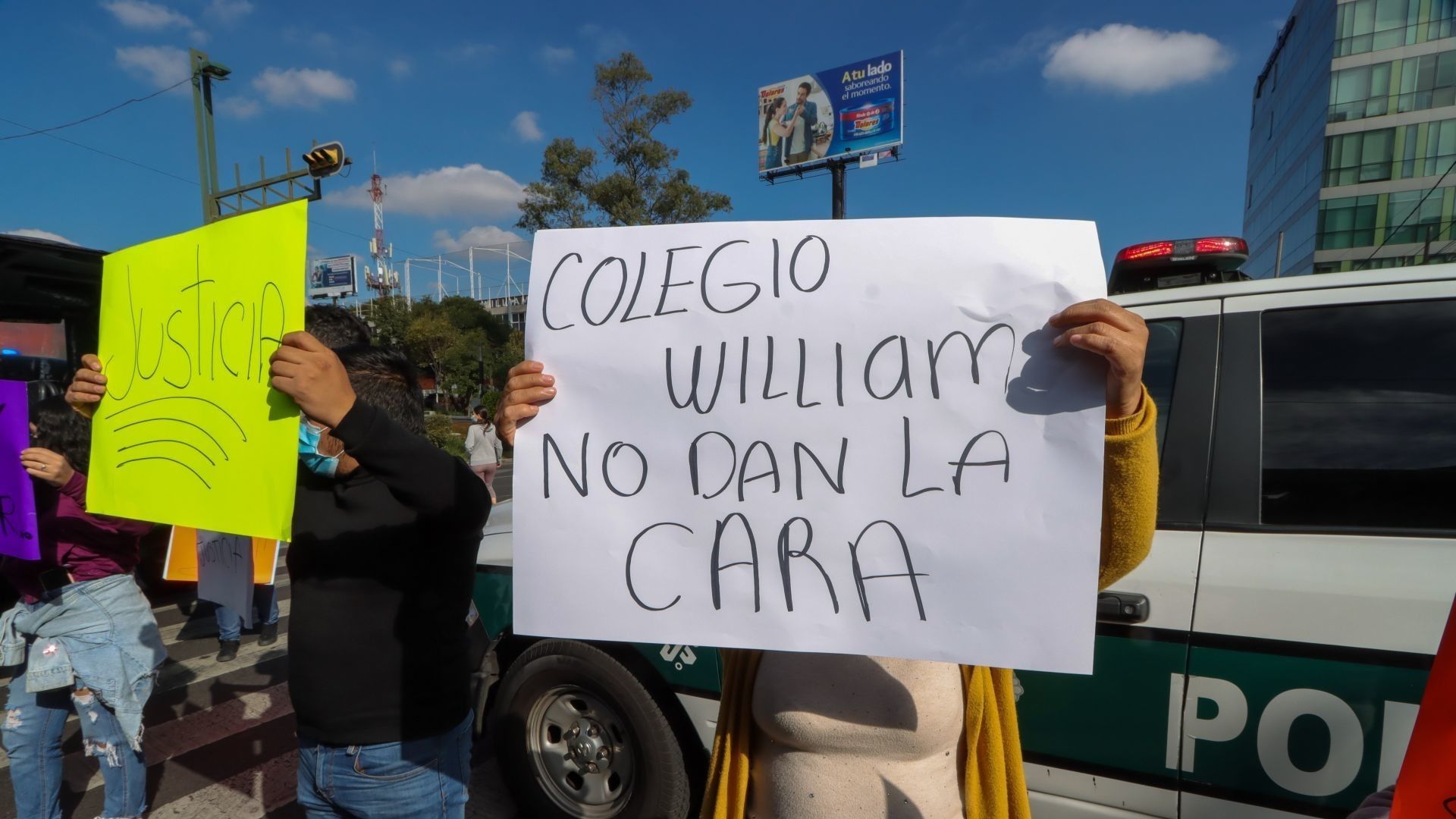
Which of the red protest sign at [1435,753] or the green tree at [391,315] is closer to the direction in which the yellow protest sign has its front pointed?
the red protest sign

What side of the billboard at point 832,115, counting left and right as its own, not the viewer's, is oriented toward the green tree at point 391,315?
right

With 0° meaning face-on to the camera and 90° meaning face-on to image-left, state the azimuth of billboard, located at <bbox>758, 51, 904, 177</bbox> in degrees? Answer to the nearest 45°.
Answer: approximately 45°

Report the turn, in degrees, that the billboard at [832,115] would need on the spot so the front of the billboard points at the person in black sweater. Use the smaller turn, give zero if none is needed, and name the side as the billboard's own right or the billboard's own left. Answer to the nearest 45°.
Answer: approximately 45° to the billboard's own left

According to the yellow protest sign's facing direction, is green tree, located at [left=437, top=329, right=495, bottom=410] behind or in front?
behind

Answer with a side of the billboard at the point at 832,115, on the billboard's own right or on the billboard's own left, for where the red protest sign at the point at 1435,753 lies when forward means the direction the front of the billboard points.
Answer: on the billboard's own left

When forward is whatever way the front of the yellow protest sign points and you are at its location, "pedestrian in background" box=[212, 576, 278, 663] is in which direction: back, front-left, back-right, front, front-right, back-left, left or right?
back-right

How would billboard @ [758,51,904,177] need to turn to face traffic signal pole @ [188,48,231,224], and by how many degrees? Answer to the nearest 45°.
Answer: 0° — it already faces it

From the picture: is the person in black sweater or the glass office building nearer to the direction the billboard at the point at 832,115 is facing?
the person in black sweater

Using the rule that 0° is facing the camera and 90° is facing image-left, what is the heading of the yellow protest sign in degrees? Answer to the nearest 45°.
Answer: approximately 45°

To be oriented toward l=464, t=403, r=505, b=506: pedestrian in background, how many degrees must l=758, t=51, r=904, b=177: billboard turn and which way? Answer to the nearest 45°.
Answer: approximately 45° to its left

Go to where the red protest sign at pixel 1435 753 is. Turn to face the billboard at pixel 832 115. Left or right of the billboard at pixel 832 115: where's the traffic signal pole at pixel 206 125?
left

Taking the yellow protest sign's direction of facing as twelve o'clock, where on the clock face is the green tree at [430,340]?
The green tree is roughly at 5 o'clock from the yellow protest sign.
